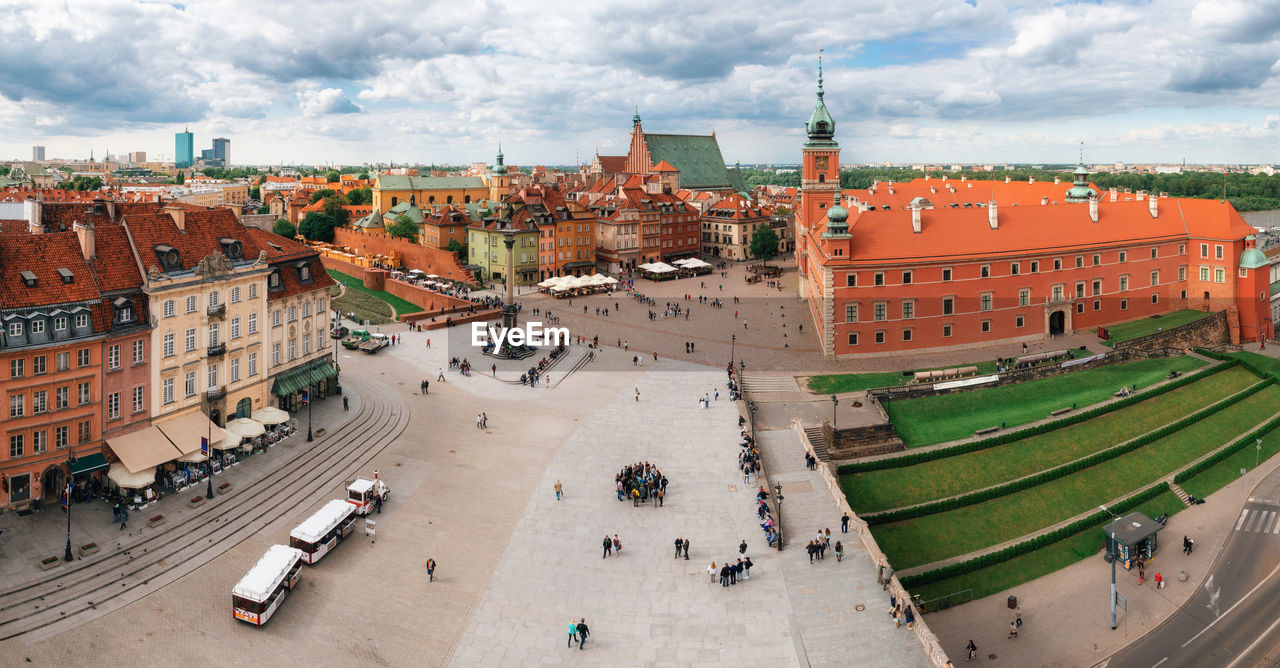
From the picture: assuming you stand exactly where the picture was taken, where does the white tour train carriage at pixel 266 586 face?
facing away from the viewer and to the right of the viewer

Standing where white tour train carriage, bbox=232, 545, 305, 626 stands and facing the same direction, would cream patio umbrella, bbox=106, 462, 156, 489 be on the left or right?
on its left

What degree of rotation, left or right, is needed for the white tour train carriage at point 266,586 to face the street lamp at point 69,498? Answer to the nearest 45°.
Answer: approximately 90° to its left

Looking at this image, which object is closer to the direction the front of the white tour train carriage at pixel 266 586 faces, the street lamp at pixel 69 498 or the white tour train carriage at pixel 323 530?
the white tour train carriage at pixel 323 530

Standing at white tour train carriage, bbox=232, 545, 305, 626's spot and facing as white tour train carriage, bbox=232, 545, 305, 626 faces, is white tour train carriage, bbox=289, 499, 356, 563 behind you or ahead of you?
ahead

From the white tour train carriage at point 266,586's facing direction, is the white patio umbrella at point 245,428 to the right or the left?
on its left

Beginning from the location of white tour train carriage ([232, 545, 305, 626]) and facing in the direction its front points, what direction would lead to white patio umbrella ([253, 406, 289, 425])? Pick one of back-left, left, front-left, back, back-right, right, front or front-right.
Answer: front-left
